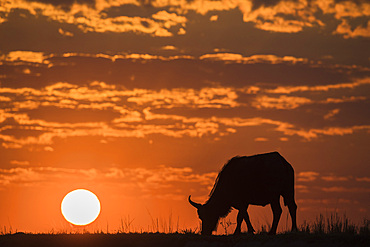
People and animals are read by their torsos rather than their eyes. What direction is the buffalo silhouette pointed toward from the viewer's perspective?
to the viewer's left
